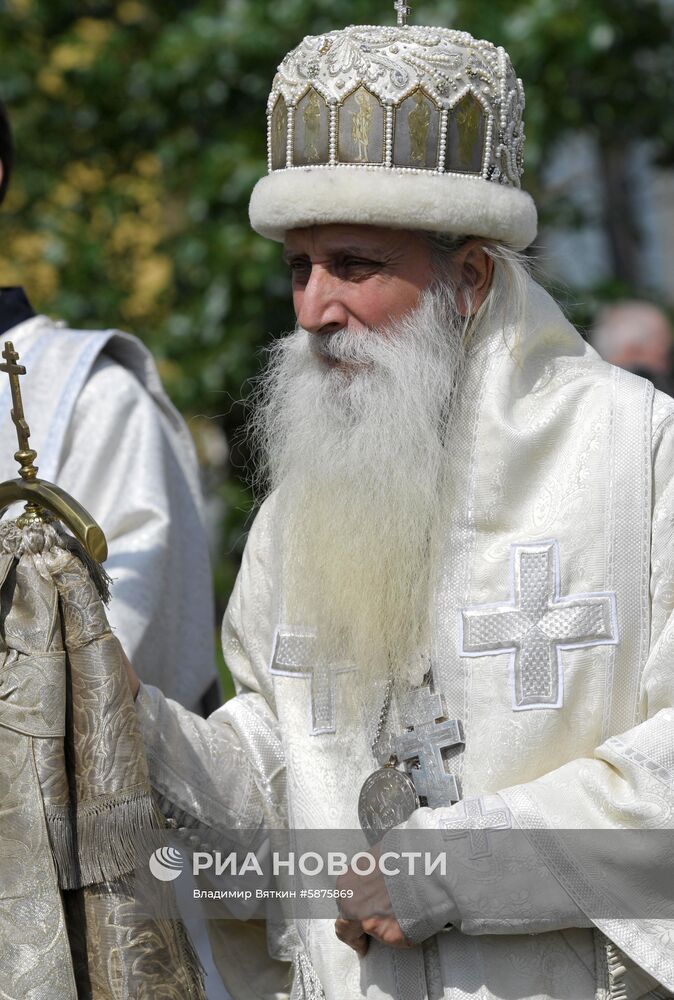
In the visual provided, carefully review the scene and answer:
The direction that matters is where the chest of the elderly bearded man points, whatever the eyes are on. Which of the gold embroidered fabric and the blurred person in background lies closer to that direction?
the gold embroidered fabric

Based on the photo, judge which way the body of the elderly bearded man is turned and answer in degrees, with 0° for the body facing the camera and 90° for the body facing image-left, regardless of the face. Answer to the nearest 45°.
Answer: approximately 45°

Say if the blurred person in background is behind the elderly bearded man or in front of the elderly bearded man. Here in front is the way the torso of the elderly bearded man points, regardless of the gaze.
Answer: behind
